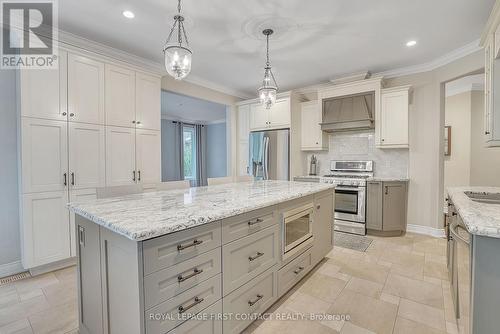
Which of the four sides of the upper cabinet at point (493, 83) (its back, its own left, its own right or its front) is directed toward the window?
front

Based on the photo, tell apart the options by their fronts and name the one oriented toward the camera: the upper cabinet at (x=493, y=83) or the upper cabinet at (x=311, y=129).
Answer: the upper cabinet at (x=311, y=129)

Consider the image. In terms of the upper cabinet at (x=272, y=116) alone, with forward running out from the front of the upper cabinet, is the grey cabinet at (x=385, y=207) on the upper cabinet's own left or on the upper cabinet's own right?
on the upper cabinet's own left

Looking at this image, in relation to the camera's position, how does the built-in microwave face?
facing the viewer and to the right of the viewer

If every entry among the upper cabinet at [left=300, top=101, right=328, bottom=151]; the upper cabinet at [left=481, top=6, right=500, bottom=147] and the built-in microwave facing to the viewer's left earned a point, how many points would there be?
1

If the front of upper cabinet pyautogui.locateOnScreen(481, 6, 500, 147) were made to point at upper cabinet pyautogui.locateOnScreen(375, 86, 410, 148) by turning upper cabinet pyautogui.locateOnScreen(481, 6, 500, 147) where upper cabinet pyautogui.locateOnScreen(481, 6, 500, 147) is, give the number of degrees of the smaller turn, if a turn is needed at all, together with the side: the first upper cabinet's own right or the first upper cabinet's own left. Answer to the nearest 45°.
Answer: approximately 45° to the first upper cabinet's own right

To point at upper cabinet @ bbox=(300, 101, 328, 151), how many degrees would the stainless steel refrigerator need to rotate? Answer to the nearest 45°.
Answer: approximately 135° to its left

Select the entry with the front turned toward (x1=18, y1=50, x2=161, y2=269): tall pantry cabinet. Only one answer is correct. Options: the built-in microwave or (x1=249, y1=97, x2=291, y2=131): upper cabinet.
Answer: the upper cabinet

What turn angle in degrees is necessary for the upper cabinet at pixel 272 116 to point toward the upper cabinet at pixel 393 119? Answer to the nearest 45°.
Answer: approximately 90° to its left

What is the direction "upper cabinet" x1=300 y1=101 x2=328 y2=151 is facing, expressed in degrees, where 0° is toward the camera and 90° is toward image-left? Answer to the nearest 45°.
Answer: approximately 0°

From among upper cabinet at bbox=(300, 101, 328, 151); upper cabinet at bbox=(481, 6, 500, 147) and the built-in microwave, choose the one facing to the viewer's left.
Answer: upper cabinet at bbox=(481, 6, 500, 147)

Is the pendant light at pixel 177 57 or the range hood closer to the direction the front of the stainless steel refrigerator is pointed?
the pendant light

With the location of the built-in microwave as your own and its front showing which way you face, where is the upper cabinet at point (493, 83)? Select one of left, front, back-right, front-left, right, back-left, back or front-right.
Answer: front-left

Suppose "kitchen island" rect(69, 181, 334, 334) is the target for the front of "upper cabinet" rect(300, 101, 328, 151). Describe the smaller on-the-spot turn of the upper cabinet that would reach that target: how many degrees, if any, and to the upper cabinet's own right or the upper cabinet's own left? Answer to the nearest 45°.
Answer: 0° — it already faces it

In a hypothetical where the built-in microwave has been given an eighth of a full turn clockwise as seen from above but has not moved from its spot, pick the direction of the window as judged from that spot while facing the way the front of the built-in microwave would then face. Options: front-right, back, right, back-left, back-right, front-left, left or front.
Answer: back-right

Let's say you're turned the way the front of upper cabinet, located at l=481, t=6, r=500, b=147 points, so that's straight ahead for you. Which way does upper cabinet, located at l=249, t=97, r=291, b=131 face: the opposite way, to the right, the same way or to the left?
to the left

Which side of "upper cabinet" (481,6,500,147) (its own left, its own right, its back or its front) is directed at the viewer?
left

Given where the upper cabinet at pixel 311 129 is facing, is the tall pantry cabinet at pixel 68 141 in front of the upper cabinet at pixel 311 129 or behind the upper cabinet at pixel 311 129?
in front
